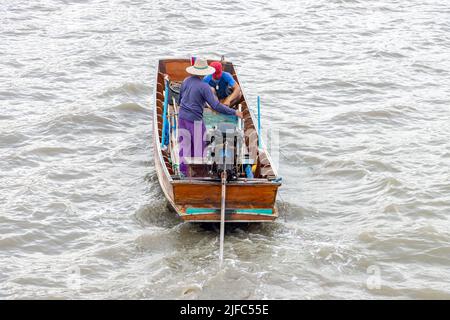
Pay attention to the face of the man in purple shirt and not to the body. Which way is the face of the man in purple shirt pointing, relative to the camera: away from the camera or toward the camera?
away from the camera

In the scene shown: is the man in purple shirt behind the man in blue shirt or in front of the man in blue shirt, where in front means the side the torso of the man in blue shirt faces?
in front

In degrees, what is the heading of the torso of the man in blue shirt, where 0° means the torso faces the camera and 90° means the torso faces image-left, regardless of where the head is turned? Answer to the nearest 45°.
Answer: approximately 45°

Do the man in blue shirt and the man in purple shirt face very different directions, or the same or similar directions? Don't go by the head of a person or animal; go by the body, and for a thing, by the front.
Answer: very different directions

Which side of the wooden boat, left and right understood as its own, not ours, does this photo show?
back
